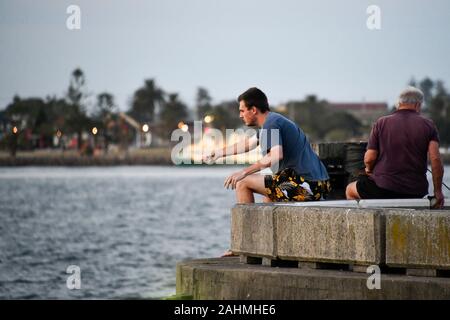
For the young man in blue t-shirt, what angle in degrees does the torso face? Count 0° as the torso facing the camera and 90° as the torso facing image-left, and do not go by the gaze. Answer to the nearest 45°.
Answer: approximately 90°

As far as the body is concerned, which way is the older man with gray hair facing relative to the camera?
away from the camera

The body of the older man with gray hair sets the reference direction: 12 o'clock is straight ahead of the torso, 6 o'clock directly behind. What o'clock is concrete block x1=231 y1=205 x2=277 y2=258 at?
The concrete block is roughly at 8 o'clock from the older man with gray hair.

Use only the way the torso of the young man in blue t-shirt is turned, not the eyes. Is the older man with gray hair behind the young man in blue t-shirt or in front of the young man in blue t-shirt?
behind

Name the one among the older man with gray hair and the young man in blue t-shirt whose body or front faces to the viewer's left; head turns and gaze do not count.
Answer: the young man in blue t-shirt

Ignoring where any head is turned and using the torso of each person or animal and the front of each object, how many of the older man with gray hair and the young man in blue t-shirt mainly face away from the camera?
1

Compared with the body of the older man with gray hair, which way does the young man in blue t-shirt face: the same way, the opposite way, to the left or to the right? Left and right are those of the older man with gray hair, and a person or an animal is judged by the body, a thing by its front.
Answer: to the left

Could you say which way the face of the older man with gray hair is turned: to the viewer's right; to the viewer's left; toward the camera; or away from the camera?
away from the camera

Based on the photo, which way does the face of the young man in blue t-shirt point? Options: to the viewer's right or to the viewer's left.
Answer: to the viewer's left

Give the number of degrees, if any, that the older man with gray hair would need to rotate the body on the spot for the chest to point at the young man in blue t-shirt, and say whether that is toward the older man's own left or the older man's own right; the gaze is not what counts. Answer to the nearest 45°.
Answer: approximately 90° to the older man's own left
